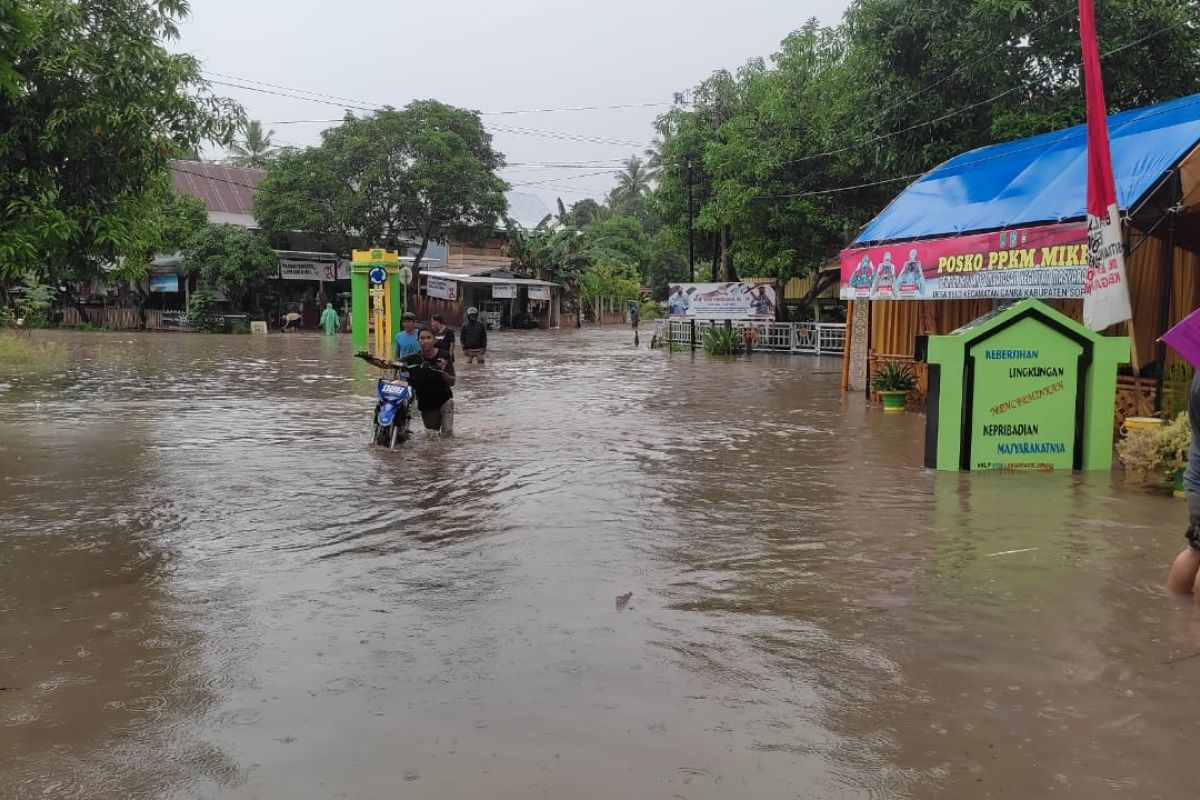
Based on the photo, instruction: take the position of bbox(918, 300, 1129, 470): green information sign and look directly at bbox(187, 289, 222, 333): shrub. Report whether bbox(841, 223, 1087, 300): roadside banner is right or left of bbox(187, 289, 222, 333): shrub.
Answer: right

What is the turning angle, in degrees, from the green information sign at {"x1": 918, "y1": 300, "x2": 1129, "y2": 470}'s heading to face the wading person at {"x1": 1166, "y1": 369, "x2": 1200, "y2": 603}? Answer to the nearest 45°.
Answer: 0° — it already faces them

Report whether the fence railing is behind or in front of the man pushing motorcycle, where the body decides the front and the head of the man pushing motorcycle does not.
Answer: behind

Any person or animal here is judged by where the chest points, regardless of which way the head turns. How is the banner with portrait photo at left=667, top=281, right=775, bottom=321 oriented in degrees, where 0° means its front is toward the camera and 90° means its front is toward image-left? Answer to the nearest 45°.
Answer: approximately 0°

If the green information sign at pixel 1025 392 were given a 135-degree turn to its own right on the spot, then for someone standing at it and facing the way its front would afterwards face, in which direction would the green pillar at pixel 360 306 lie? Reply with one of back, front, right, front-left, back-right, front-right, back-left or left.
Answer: front

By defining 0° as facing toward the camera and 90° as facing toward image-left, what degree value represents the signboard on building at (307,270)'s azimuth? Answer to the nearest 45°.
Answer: approximately 0°
